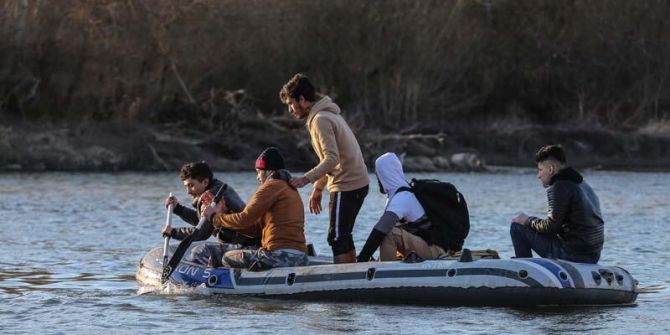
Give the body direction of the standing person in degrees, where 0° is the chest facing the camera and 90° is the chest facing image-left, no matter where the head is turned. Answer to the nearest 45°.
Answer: approximately 90°

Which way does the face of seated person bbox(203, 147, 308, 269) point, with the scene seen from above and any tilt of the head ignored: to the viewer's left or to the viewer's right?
to the viewer's left

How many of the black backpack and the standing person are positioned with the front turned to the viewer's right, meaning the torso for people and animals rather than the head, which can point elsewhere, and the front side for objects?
1

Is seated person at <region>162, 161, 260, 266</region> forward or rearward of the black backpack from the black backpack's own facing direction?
rearward

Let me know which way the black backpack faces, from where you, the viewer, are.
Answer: facing to the right of the viewer

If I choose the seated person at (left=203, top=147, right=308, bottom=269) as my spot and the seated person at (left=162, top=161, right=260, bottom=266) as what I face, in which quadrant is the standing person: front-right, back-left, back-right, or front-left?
back-right

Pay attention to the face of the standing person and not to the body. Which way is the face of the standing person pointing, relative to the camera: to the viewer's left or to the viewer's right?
to the viewer's left

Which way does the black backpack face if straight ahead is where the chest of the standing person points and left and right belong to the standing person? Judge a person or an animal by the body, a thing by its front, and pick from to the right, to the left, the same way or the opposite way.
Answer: the opposite way

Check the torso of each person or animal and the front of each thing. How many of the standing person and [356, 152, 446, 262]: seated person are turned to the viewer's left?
2

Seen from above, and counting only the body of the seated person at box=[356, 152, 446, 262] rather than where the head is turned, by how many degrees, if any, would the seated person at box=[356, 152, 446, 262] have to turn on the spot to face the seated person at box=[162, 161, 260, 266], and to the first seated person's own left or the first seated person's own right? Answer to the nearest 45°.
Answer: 0° — they already face them

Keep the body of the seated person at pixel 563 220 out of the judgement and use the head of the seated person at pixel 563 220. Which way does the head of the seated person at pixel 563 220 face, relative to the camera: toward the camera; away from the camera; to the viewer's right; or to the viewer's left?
to the viewer's left

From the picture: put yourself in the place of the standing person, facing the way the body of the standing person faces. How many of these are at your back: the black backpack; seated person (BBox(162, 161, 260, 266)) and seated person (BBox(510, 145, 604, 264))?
2

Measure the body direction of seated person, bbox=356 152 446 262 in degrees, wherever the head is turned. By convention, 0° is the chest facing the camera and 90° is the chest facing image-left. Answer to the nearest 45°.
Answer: approximately 90°
